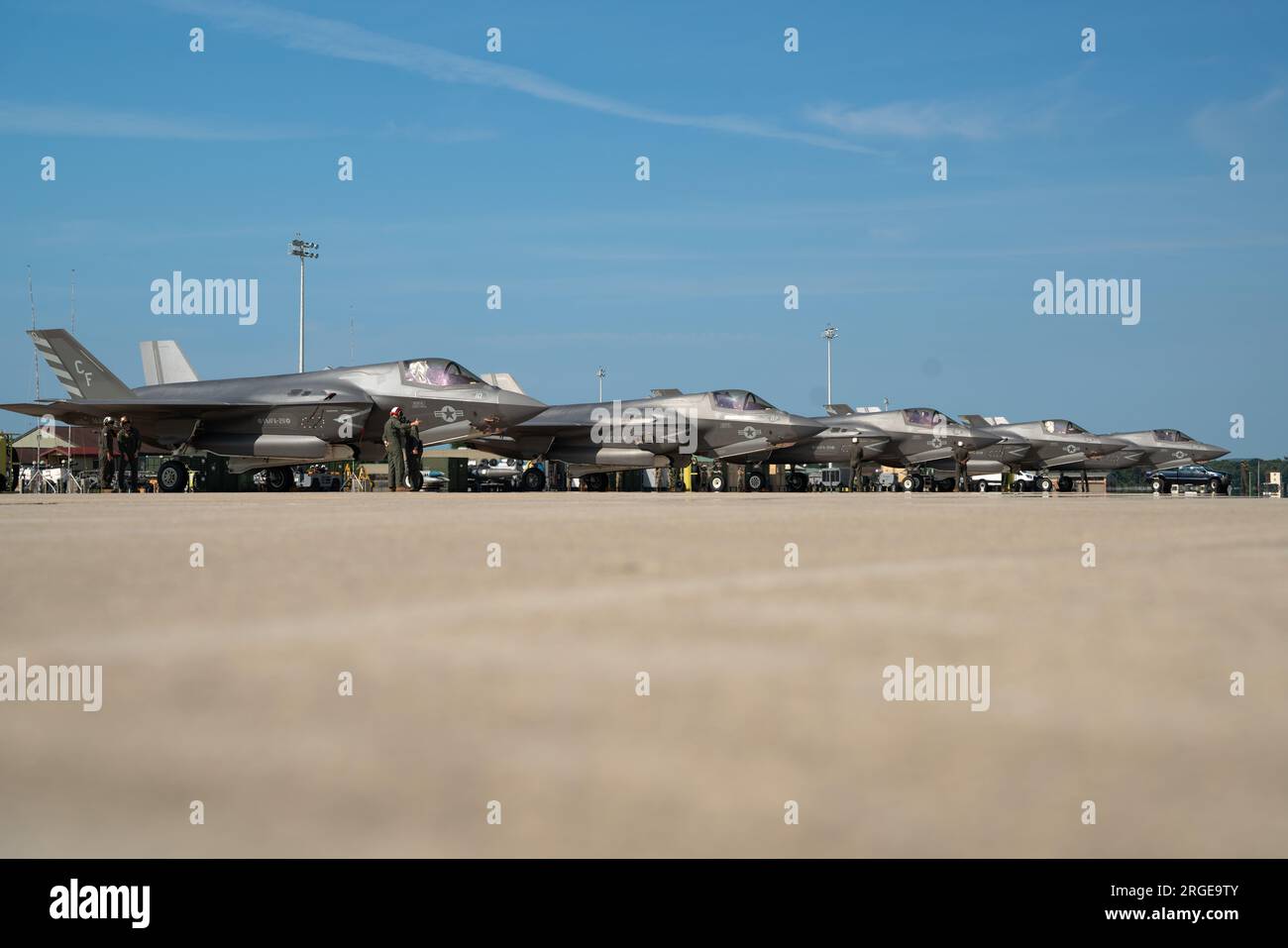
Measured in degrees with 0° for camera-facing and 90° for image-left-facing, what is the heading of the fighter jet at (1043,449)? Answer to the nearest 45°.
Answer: approximately 270°

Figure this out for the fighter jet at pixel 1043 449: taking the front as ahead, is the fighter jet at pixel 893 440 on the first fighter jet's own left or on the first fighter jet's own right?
on the first fighter jet's own right

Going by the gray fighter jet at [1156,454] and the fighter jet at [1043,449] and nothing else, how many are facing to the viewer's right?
2

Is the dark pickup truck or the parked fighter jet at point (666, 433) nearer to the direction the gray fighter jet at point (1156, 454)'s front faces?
the dark pickup truck

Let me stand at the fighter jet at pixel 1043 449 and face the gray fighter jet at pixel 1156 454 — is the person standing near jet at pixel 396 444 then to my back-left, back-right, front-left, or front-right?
back-right

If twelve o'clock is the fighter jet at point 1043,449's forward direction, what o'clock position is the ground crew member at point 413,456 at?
The ground crew member is roughly at 4 o'clock from the fighter jet.

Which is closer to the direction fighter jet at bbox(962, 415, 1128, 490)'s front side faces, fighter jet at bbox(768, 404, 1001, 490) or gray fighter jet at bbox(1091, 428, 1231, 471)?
the gray fighter jet

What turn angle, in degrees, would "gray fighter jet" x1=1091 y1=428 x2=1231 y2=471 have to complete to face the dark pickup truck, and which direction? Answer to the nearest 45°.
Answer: approximately 45° to its right

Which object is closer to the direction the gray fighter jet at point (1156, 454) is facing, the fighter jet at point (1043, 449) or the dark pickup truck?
the dark pickup truck

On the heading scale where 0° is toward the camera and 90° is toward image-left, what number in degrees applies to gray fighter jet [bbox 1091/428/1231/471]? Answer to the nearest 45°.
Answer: approximately 270°
